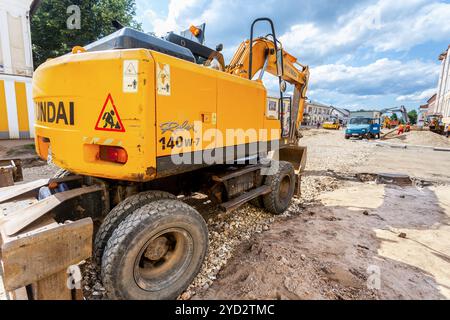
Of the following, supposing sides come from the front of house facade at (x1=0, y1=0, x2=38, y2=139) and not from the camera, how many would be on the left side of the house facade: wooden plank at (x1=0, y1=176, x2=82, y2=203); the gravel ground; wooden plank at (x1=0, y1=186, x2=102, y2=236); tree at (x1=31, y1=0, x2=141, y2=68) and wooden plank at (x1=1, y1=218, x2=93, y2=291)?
1

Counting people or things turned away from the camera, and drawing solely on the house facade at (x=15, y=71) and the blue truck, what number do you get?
0

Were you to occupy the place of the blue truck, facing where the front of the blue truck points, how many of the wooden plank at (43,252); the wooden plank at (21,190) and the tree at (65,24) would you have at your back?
0

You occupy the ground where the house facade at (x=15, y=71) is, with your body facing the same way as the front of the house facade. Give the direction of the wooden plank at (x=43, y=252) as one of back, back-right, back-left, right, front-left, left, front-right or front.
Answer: front-right

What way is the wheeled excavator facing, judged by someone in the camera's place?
facing away from the viewer and to the right of the viewer

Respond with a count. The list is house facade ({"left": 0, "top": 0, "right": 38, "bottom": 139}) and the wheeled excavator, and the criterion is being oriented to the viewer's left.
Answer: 0

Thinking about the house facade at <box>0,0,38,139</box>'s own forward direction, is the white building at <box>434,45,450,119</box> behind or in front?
in front

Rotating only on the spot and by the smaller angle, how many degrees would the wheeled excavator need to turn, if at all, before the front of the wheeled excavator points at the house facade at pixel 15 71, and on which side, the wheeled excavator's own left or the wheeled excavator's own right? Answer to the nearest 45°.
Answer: approximately 90° to the wheeled excavator's own left

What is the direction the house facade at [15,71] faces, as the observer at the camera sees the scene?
facing the viewer and to the right of the viewer

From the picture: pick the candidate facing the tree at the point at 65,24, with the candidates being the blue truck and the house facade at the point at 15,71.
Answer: the blue truck

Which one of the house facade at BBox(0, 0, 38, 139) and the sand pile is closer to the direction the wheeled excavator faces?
the sand pile

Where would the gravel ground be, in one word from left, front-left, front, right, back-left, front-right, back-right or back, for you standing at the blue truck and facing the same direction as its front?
front-left
